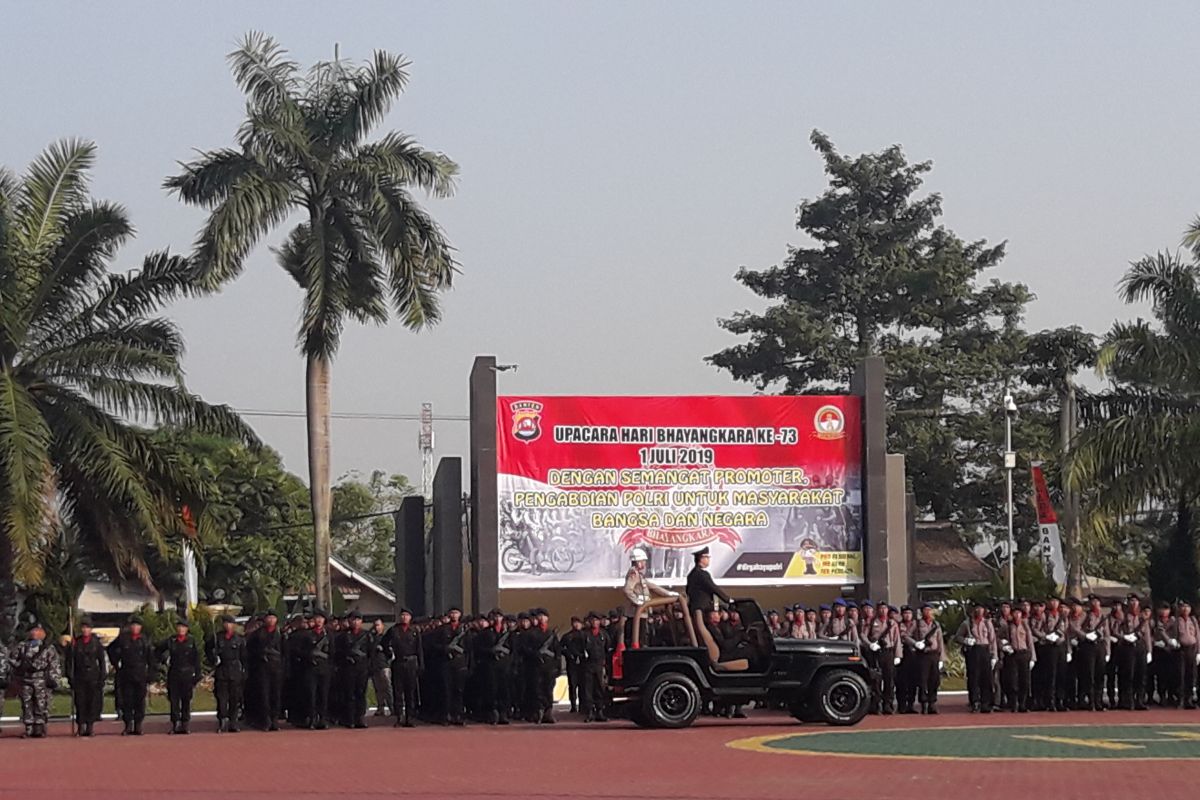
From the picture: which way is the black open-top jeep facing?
to the viewer's right

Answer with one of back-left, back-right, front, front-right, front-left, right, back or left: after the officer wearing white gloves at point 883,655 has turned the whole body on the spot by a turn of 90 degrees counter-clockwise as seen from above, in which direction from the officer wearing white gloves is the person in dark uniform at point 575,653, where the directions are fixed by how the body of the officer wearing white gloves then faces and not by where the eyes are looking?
back

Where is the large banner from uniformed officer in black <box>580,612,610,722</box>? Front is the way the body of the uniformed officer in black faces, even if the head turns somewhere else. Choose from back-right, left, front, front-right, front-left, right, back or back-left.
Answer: back

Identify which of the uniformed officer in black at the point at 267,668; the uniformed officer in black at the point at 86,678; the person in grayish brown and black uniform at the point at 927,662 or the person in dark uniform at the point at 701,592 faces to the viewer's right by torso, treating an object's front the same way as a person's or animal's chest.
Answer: the person in dark uniform at the point at 701,592
